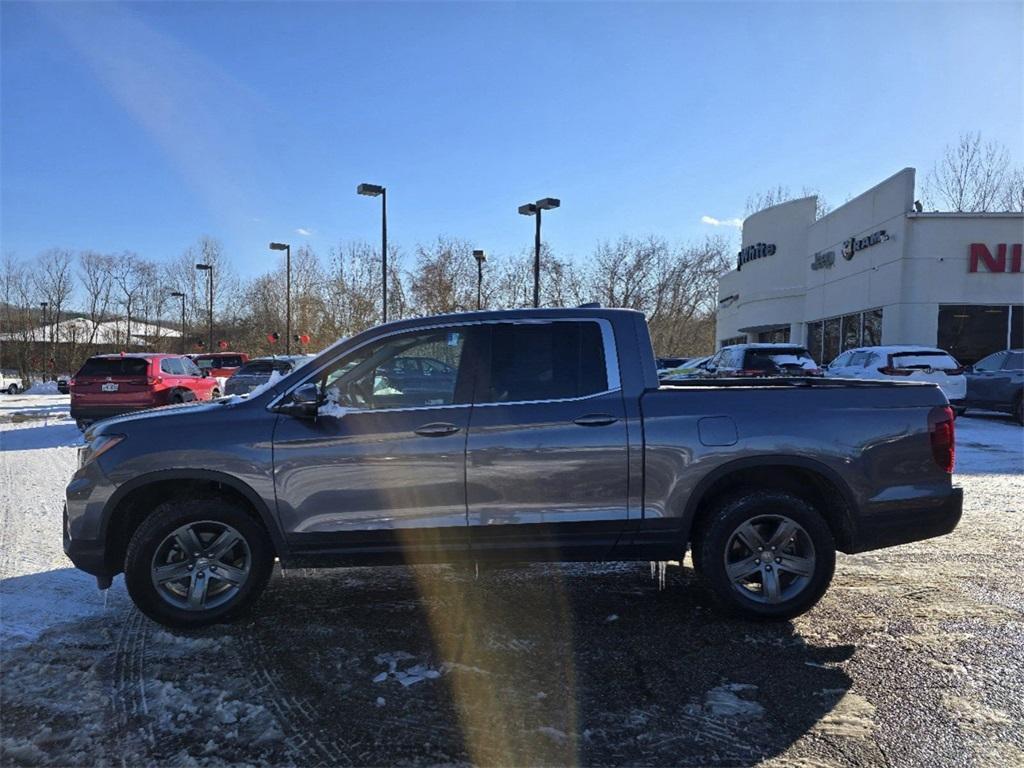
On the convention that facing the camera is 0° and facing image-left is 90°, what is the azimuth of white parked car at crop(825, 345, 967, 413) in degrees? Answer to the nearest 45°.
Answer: approximately 135°

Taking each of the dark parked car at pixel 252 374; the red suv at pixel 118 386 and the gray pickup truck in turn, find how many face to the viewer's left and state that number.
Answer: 1

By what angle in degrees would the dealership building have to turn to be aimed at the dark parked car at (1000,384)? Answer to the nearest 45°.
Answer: approximately 45° to its left

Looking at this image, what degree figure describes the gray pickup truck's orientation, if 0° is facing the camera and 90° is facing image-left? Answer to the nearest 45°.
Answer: approximately 90°

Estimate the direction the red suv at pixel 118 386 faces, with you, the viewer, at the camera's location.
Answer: facing away from the viewer and to the right of the viewer

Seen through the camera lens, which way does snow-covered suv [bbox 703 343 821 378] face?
facing away from the viewer and to the left of the viewer

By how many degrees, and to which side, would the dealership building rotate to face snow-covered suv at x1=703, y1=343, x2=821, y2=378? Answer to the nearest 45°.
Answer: approximately 45° to its left

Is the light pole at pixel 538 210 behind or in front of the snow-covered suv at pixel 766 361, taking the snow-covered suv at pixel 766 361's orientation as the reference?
in front

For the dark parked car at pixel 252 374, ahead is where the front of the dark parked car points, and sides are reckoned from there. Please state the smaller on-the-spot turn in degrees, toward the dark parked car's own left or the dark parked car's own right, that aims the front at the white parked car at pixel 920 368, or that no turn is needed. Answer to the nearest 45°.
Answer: approximately 90° to the dark parked car's own right

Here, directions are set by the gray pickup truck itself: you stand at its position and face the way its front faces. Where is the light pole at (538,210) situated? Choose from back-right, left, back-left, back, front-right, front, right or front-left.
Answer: right

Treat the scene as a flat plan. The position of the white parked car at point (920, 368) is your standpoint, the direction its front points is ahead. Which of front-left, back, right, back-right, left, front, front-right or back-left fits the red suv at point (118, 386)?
left

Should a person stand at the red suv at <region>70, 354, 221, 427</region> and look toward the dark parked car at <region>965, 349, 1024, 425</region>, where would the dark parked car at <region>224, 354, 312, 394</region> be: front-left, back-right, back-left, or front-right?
front-left

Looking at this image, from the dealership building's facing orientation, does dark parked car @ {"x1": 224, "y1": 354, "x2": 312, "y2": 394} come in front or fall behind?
in front

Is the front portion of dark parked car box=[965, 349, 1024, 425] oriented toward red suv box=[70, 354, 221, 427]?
no

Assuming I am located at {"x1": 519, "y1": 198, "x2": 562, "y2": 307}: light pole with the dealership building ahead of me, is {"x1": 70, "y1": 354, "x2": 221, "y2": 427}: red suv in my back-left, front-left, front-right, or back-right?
back-right

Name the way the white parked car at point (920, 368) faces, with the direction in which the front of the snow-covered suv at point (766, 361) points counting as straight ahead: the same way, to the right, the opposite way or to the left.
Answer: the same way

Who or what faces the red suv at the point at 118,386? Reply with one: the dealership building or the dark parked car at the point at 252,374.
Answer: the dealership building

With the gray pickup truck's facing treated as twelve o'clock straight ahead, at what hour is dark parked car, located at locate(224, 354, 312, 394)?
The dark parked car is roughly at 2 o'clock from the gray pickup truck.
